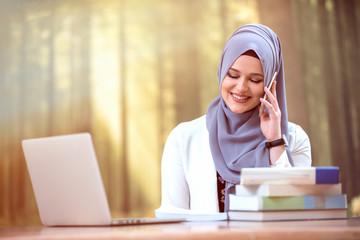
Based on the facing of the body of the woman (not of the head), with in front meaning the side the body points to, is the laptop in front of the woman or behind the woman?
in front

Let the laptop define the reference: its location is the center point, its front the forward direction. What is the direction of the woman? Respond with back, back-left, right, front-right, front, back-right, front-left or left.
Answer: front

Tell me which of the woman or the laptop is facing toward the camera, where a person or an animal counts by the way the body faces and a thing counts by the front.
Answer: the woman

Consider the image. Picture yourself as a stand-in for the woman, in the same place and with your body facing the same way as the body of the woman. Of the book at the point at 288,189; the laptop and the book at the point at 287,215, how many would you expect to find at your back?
0

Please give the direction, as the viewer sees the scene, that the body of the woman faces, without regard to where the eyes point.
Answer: toward the camera

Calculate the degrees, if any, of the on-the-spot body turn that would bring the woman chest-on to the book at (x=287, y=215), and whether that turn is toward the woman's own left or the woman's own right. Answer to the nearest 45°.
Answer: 0° — they already face it

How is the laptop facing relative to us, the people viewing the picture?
facing away from the viewer and to the right of the viewer

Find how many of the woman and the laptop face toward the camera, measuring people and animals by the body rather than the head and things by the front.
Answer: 1

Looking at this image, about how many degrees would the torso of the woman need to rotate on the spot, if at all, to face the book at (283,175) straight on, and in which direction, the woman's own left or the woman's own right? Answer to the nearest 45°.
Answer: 0° — they already face it

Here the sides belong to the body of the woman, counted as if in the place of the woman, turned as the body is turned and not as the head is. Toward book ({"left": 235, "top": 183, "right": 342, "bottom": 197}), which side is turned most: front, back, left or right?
front

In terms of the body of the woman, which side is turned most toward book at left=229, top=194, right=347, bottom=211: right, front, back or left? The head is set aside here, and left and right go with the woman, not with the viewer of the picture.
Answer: front
